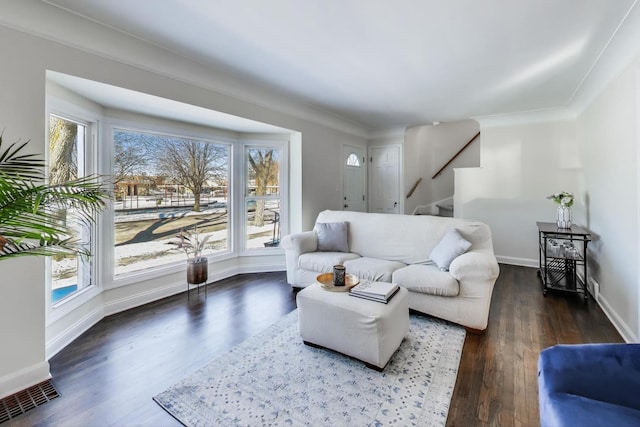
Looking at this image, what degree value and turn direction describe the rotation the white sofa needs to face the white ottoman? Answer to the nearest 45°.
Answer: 0° — it already faces it

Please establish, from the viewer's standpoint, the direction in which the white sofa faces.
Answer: facing the viewer and to the left of the viewer

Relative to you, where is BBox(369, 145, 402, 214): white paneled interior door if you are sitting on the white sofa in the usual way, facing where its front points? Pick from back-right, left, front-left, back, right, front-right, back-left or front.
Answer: back-right

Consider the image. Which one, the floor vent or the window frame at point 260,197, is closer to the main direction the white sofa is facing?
the floor vent

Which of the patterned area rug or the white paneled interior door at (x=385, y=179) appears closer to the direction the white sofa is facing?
the patterned area rug

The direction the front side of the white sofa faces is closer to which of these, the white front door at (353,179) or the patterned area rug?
the patterned area rug

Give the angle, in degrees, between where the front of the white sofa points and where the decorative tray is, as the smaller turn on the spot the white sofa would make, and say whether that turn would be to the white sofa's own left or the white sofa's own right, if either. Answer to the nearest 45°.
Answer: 0° — it already faces it

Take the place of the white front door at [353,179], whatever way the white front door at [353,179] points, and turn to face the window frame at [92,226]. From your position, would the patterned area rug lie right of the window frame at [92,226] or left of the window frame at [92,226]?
left

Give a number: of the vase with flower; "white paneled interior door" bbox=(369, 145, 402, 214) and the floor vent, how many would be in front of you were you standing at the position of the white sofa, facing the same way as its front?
1

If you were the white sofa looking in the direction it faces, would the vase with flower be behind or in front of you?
behind

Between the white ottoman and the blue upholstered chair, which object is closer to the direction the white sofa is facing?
the white ottoman

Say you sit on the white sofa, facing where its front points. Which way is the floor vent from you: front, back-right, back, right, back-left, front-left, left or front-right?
front

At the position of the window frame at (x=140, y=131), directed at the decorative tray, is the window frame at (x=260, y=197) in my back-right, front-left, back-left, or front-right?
front-left

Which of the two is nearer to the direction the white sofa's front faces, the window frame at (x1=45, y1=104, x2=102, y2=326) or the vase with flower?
the window frame
